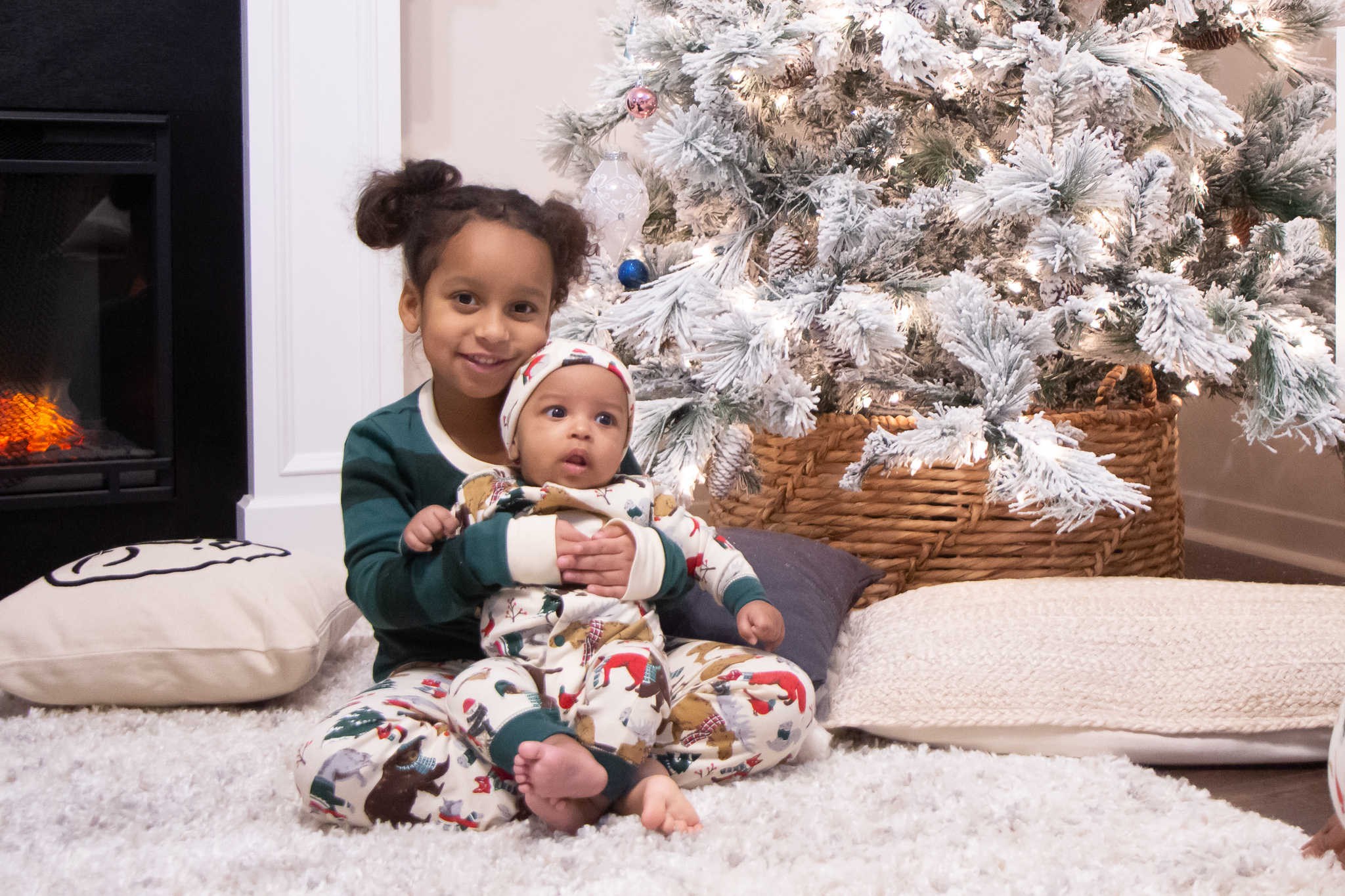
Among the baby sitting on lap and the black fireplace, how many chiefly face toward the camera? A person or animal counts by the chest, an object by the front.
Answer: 2

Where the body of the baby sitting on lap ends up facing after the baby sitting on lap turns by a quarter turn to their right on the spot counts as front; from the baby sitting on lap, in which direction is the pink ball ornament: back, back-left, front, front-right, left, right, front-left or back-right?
right

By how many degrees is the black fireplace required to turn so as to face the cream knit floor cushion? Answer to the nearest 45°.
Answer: approximately 45° to its left

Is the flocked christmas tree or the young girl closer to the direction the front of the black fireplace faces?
the young girl

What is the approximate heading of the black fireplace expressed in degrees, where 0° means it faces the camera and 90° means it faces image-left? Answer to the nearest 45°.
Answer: approximately 0°
